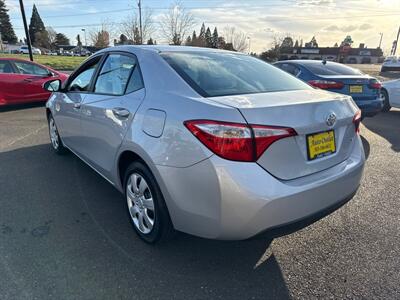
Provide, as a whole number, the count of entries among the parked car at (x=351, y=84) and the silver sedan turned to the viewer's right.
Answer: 0

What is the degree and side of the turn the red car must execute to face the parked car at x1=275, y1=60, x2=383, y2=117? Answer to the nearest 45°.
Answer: approximately 45° to its right

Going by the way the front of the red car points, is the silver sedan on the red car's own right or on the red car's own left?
on the red car's own right

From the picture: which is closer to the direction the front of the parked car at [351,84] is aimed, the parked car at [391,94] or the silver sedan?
the parked car

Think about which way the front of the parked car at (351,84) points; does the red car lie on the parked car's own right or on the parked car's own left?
on the parked car's own left

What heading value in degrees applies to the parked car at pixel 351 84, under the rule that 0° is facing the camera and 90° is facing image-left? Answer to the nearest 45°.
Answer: approximately 135°

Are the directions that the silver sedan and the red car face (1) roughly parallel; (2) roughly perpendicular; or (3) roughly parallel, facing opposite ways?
roughly perpendicular

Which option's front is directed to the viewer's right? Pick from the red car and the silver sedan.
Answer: the red car

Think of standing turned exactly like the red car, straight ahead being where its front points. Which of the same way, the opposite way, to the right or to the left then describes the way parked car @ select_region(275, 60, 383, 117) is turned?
to the left

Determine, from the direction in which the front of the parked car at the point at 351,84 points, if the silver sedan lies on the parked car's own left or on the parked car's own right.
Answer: on the parked car's own left

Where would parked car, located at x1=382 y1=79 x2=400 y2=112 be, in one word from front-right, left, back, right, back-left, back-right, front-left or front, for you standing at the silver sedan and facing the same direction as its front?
right
